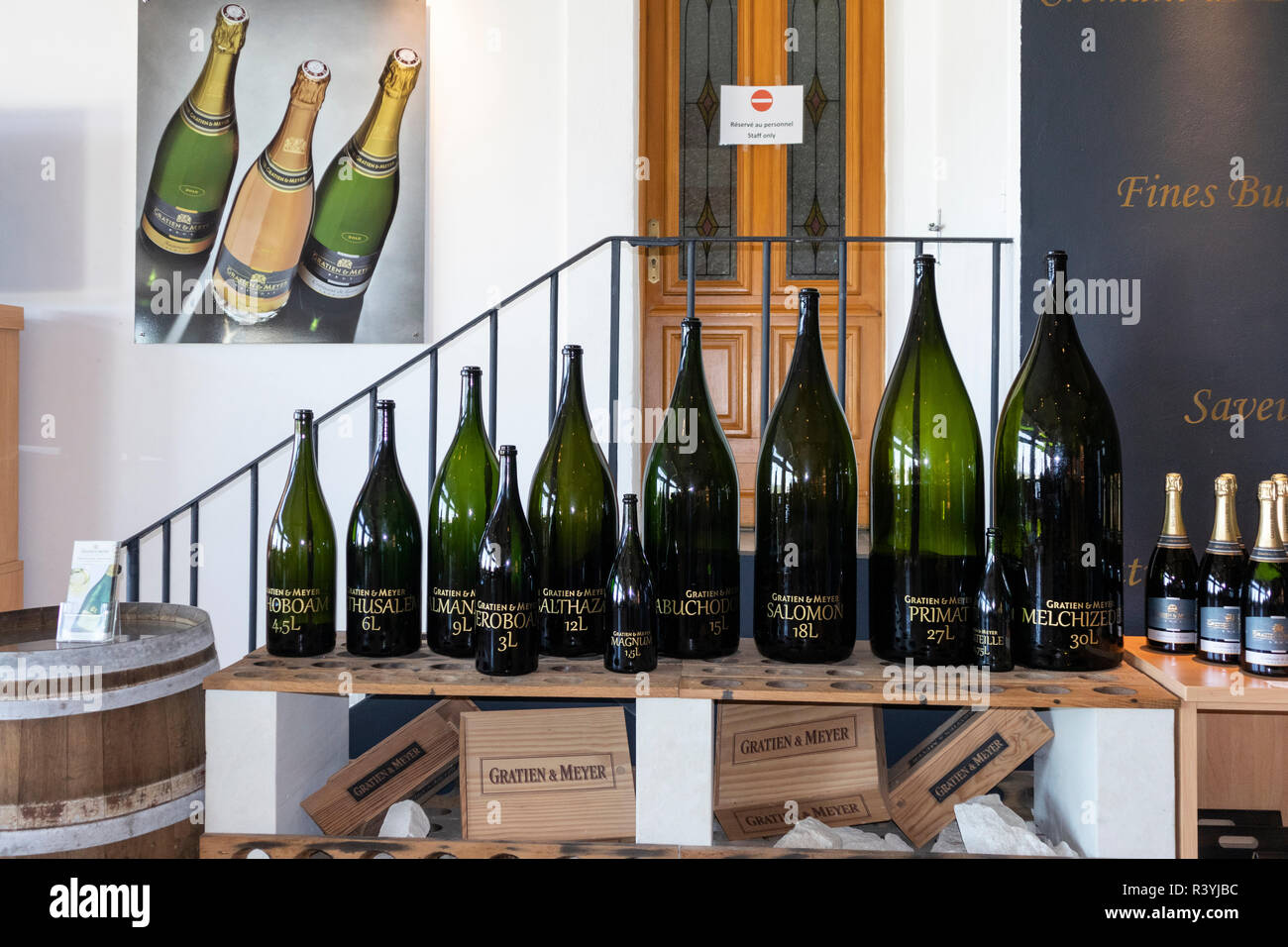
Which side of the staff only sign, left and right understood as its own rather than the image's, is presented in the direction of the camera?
front

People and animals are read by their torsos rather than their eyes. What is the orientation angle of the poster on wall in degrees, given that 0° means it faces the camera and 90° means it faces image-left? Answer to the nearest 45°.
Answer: approximately 0°

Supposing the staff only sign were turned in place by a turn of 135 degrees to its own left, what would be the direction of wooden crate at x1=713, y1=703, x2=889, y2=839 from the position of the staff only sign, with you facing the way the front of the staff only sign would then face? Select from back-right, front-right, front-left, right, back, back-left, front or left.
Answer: back-right

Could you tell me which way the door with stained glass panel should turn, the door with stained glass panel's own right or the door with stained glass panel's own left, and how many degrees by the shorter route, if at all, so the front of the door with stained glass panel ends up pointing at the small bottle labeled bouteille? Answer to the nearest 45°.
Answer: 0° — it already faces it

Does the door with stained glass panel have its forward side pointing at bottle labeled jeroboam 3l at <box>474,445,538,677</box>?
yes

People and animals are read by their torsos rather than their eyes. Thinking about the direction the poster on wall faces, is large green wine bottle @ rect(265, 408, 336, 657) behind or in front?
in front

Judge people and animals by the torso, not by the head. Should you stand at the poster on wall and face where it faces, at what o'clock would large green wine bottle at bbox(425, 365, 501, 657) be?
The large green wine bottle is roughly at 12 o'clock from the poster on wall.

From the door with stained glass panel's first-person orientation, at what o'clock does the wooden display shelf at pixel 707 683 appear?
The wooden display shelf is roughly at 12 o'clock from the door with stained glass panel.

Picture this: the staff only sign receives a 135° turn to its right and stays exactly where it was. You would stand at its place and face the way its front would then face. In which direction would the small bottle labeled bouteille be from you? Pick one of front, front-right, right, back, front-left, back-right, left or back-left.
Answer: back-left

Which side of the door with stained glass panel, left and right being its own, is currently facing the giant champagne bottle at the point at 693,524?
front

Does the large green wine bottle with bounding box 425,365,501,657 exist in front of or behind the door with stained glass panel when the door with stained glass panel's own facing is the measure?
in front

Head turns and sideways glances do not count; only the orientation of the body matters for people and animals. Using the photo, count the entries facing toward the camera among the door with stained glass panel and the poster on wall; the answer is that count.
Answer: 2

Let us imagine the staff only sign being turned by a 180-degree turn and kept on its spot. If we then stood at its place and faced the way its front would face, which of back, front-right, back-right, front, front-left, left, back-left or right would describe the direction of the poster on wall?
left
